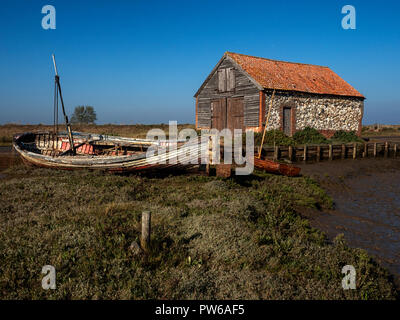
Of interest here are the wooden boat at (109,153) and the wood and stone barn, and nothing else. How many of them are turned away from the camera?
0

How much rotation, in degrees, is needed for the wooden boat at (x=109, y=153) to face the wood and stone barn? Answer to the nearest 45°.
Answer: approximately 135° to its right

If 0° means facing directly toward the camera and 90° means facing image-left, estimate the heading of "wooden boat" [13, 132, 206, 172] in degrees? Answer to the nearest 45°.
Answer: approximately 90°

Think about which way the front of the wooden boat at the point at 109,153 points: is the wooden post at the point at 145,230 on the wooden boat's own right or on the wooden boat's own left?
on the wooden boat's own left

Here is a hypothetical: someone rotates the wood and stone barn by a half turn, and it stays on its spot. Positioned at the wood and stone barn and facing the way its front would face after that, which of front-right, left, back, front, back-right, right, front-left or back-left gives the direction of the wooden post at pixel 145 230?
back-right

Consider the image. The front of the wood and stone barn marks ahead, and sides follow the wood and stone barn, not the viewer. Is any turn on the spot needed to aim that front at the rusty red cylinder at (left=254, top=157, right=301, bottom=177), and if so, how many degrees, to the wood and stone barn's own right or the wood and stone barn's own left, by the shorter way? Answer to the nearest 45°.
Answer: approximately 45° to the wood and stone barn's own left

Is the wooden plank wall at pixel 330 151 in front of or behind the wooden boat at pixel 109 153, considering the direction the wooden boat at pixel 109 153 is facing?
behind

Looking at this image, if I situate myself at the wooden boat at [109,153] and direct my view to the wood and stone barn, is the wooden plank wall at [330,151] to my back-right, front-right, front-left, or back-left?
front-right

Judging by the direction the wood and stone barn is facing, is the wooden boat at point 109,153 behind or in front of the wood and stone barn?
in front
